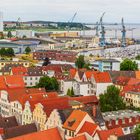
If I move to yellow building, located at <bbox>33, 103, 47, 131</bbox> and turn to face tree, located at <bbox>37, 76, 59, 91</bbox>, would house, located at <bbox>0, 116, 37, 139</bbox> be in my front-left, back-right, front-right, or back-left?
back-left

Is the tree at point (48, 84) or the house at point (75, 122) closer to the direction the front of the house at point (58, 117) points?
the house

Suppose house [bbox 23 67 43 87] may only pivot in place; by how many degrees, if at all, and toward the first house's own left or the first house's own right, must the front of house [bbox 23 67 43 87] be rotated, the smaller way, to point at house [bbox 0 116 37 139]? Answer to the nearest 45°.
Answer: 0° — it already faces it

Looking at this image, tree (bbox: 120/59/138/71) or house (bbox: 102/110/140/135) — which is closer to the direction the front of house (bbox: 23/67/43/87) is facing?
the house

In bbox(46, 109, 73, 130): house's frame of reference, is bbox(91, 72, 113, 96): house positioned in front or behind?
behind

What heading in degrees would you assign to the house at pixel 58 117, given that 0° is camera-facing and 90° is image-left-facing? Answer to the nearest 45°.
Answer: approximately 45°

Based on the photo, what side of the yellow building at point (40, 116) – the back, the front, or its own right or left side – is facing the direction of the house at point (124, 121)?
left

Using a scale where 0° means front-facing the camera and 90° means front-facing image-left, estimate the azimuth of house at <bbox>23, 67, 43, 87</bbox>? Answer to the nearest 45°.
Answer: approximately 0°

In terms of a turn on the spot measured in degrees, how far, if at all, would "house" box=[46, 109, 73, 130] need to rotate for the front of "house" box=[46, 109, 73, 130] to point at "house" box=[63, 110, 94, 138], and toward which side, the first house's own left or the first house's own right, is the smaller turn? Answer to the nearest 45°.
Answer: approximately 90° to the first house's own left

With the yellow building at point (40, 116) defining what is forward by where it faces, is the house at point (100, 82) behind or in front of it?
behind
